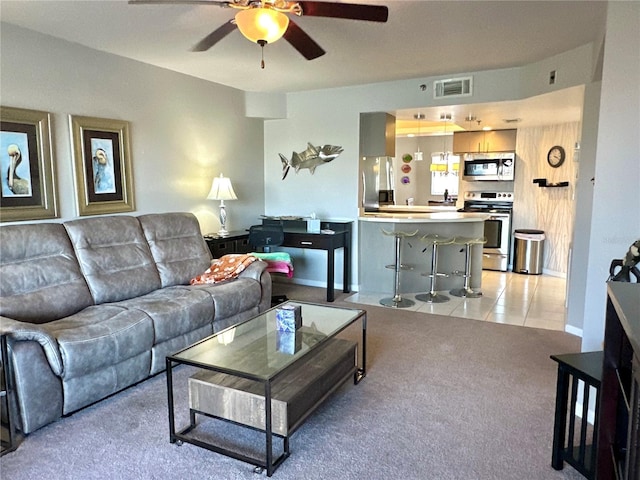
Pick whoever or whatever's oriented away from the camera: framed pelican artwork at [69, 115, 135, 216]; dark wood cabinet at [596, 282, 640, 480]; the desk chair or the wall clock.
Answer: the desk chair

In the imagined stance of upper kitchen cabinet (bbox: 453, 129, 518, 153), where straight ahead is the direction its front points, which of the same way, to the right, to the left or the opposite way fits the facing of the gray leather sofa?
to the left

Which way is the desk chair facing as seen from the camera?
away from the camera

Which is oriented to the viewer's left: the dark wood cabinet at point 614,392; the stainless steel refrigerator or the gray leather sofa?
the dark wood cabinet

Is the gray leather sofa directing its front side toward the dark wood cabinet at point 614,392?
yes

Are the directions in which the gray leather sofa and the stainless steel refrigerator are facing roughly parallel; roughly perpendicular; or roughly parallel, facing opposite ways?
roughly perpendicular
